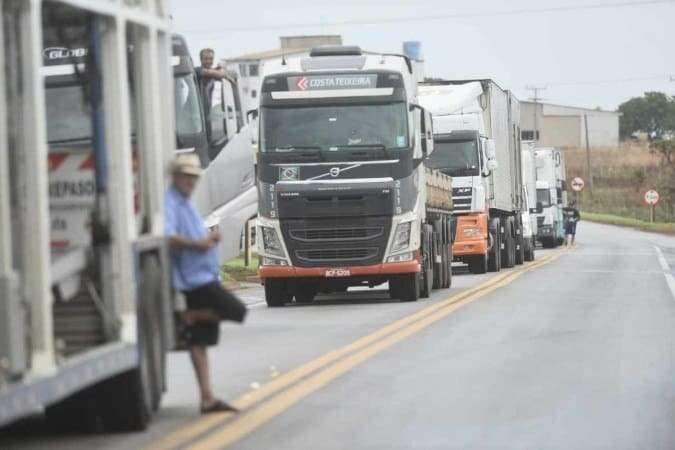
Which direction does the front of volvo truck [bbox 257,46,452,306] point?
toward the camera

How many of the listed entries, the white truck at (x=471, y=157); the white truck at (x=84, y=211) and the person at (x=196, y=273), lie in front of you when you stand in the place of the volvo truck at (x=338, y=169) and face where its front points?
2

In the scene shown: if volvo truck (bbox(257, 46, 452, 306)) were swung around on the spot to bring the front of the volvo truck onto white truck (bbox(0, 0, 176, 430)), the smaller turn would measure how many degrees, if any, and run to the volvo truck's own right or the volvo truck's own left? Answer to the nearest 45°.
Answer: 0° — it already faces it

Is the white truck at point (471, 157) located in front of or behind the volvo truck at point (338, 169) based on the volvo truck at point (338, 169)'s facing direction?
behind

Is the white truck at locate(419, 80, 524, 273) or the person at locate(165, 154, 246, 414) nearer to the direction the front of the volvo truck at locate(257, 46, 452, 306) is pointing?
the person

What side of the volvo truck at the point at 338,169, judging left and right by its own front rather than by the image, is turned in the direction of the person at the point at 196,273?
front
